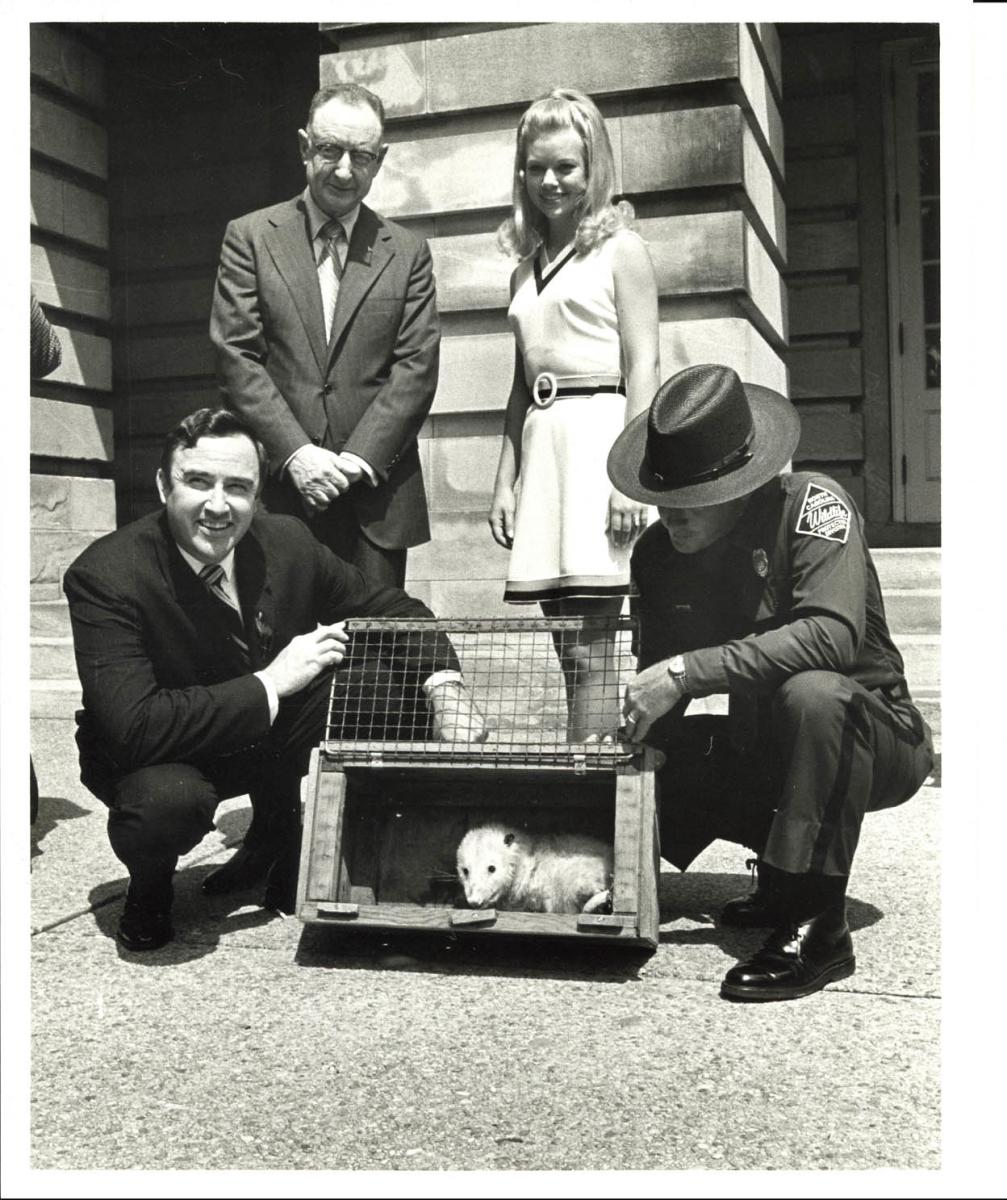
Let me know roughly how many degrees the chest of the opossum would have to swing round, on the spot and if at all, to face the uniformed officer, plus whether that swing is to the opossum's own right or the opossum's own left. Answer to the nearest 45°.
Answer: approximately 135° to the opossum's own left

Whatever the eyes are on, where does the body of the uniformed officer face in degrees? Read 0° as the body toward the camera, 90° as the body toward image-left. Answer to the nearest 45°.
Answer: approximately 45°

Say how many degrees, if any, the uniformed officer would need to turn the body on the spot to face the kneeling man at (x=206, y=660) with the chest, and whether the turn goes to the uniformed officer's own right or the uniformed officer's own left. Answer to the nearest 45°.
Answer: approximately 45° to the uniformed officer's own right

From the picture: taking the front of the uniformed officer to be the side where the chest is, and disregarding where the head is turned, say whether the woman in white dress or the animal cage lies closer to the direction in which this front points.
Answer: the animal cage

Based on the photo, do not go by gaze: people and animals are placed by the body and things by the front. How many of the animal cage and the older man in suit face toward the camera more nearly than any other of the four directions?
2

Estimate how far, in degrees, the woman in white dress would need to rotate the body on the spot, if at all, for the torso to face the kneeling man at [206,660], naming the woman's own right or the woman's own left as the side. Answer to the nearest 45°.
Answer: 0° — they already face them

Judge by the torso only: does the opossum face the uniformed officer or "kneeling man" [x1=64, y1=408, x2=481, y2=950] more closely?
the kneeling man

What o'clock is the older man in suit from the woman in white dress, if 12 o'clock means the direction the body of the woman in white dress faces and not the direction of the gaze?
The older man in suit is roughly at 2 o'clock from the woman in white dress.
